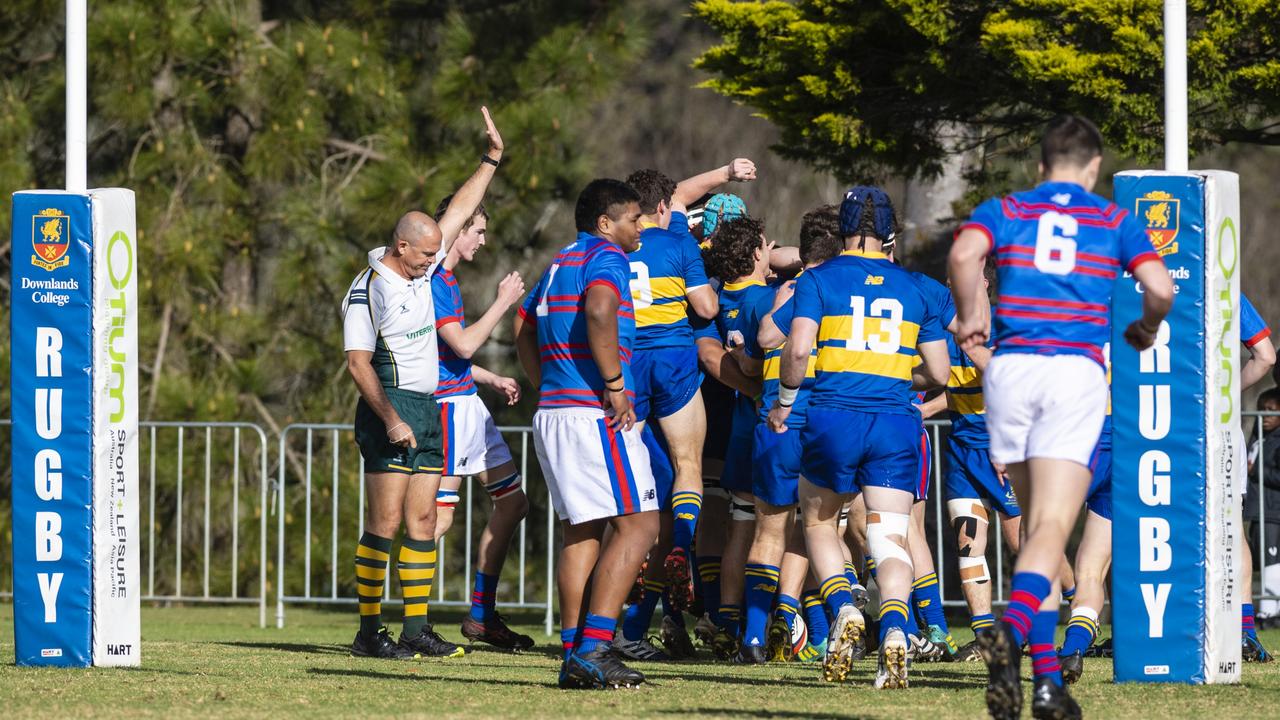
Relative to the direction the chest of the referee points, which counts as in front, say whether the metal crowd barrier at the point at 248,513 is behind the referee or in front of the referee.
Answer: behind

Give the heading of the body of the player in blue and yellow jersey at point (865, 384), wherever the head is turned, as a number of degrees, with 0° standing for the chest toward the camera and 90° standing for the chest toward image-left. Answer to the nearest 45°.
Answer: approximately 180°

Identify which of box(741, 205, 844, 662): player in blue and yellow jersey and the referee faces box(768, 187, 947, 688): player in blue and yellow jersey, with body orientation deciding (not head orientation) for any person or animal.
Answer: the referee

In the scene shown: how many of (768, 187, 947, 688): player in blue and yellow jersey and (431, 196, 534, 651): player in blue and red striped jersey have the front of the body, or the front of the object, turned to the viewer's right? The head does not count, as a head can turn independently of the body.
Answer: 1

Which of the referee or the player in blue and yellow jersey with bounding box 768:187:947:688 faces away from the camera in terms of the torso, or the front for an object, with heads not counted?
the player in blue and yellow jersey

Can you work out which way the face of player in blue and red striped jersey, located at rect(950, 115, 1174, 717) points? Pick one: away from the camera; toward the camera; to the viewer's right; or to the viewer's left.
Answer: away from the camera

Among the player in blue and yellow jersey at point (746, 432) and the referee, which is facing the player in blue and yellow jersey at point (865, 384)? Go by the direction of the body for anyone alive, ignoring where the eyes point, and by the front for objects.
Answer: the referee

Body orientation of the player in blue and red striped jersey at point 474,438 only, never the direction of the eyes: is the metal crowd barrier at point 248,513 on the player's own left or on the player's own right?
on the player's own left

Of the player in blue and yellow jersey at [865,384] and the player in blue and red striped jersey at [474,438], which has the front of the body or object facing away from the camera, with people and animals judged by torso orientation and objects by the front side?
the player in blue and yellow jersey

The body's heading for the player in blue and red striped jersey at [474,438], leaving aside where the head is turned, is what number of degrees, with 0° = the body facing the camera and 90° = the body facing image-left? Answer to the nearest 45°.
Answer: approximately 270°

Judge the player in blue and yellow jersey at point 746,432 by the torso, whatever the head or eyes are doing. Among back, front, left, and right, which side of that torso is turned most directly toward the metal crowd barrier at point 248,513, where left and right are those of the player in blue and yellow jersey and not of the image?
left
